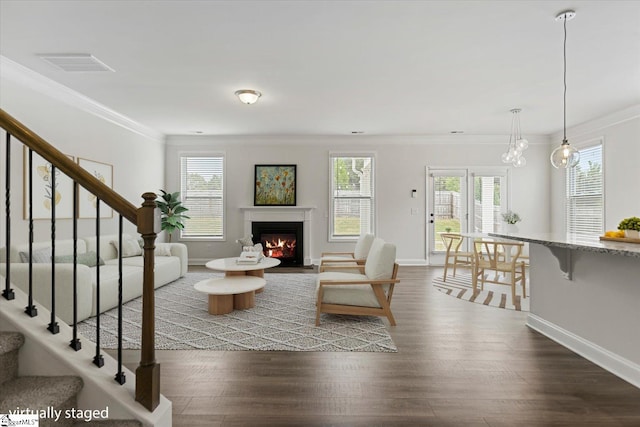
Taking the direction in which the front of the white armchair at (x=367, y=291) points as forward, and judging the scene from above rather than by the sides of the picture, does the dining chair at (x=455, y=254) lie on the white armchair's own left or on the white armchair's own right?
on the white armchair's own right

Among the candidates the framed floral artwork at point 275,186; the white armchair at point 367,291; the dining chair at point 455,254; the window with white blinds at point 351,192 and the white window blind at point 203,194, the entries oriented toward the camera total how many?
3

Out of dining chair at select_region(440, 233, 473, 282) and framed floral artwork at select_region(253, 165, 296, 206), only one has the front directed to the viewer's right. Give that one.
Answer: the dining chair

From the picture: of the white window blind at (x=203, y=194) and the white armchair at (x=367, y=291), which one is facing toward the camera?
the white window blind

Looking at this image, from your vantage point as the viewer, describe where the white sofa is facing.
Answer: facing the viewer and to the right of the viewer

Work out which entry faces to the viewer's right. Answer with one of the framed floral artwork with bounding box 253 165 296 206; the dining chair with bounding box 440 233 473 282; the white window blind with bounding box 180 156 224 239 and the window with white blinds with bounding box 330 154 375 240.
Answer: the dining chair

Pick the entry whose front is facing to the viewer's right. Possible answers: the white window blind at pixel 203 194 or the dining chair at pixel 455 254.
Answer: the dining chair

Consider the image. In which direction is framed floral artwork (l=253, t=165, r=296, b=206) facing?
toward the camera

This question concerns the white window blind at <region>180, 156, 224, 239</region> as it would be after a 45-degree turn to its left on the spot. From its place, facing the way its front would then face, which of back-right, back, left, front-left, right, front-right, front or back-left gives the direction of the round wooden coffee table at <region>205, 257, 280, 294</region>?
front-right

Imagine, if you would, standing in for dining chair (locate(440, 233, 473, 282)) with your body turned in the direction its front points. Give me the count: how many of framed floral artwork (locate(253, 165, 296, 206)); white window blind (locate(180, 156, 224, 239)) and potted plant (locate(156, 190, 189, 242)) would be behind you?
3

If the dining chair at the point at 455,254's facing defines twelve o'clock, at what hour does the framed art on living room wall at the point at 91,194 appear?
The framed art on living room wall is roughly at 5 o'clock from the dining chair.

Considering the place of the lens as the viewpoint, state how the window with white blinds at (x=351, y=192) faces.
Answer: facing the viewer

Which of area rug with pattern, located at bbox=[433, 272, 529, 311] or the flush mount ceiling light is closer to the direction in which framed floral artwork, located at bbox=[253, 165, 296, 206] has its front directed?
the flush mount ceiling light

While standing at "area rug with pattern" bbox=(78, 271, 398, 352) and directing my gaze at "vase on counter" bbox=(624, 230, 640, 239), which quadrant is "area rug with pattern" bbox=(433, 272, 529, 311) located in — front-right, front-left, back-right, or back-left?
front-left

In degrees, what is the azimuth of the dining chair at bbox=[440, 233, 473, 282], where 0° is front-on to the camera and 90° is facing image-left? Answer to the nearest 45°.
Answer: approximately 270°

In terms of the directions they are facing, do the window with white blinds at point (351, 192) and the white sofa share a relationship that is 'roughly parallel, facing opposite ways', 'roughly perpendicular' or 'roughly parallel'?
roughly perpendicular

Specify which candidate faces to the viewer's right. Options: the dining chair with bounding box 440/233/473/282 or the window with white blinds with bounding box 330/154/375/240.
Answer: the dining chair

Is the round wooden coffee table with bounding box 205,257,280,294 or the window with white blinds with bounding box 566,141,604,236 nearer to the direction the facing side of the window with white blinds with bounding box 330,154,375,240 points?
the round wooden coffee table

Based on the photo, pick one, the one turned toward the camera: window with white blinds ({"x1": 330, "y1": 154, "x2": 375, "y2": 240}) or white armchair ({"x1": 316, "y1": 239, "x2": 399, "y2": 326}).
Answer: the window with white blinds
